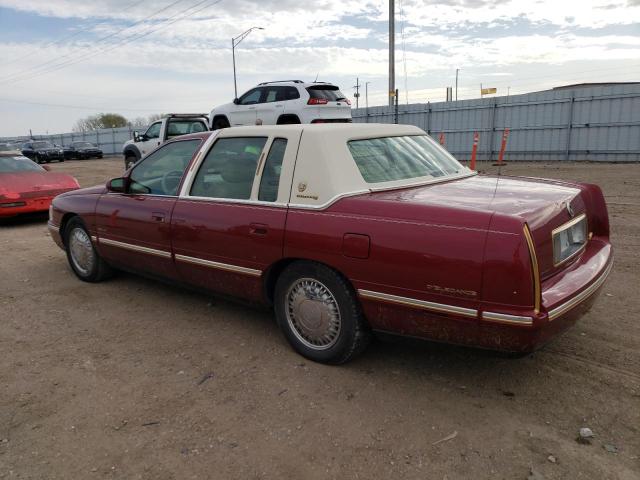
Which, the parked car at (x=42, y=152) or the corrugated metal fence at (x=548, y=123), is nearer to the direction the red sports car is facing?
the corrugated metal fence

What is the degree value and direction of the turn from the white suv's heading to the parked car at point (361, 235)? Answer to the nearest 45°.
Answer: approximately 135° to its left

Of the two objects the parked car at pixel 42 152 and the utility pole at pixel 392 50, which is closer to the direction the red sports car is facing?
the utility pole

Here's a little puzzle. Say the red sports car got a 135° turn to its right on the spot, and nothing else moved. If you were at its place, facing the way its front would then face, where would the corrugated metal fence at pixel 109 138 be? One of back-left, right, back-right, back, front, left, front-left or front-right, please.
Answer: right

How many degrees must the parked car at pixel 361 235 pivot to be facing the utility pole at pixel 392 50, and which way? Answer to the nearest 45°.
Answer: approximately 45° to its right

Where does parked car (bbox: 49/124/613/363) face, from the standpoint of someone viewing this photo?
facing away from the viewer and to the left of the viewer

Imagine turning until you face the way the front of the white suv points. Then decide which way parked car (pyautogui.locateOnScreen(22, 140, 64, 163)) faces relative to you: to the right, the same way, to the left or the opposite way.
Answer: the opposite way

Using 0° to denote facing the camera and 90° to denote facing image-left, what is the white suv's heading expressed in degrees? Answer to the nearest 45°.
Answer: approximately 135°

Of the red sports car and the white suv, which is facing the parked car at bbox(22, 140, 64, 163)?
the white suv
